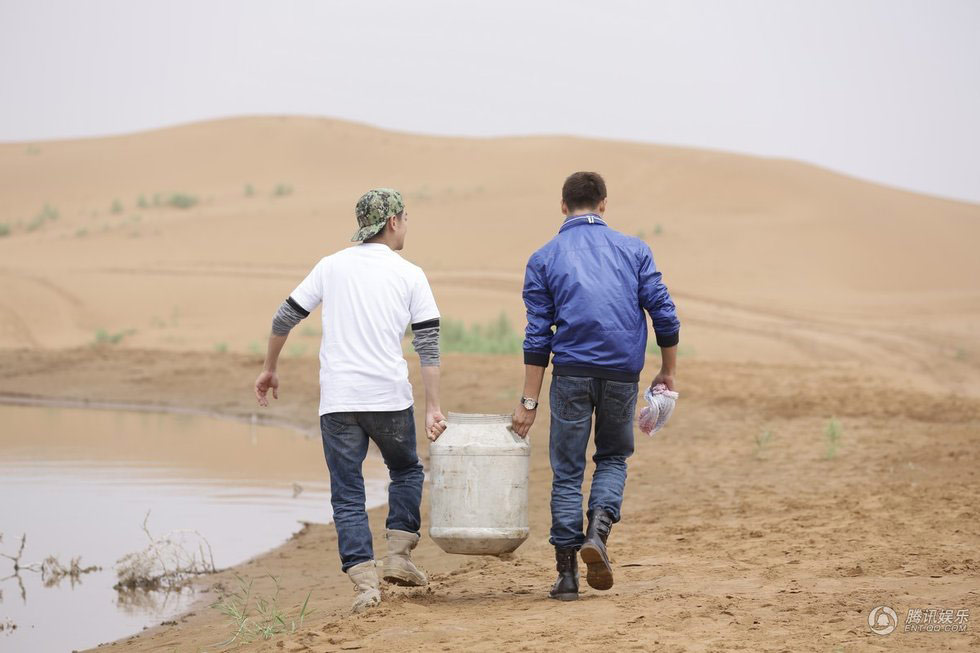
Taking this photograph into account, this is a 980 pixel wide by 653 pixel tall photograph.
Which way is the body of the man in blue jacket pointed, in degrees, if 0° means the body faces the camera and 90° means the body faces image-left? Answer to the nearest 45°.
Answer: approximately 180°

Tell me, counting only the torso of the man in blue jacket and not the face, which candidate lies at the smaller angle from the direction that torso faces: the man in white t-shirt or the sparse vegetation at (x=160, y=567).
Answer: the sparse vegetation

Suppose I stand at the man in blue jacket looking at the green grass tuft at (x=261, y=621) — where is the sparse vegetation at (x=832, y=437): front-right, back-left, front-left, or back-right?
back-right

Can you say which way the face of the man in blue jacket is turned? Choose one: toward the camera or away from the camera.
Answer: away from the camera

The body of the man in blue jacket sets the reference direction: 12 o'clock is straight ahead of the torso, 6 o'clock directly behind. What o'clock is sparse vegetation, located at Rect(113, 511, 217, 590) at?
The sparse vegetation is roughly at 10 o'clock from the man in blue jacket.

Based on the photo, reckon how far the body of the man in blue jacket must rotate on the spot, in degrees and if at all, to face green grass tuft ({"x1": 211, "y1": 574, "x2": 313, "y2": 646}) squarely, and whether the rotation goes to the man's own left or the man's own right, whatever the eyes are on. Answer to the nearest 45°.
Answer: approximately 90° to the man's own left

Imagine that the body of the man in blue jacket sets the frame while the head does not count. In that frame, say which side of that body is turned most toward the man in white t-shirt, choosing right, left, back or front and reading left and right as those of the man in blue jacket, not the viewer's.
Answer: left

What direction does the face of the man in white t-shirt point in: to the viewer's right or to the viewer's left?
to the viewer's right

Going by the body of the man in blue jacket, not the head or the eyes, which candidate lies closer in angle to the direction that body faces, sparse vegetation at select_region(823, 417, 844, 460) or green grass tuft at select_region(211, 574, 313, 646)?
the sparse vegetation

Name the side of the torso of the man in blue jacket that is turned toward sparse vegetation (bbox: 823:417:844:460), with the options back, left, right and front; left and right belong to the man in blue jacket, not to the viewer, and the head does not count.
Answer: front
